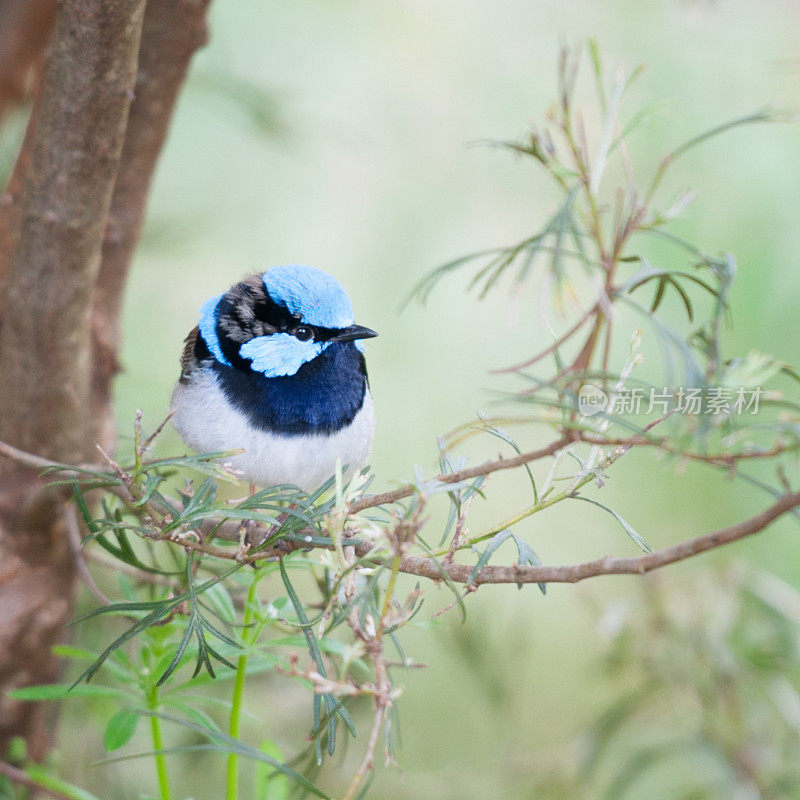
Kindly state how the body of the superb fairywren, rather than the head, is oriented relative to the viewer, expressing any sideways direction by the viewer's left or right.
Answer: facing the viewer and to the right of the viewer
